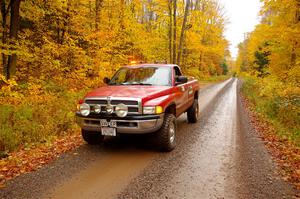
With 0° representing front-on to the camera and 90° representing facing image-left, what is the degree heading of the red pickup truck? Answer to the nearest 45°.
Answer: approximately 45°
